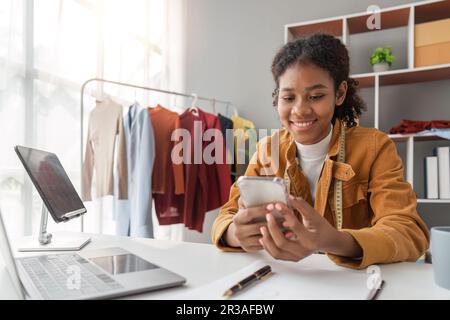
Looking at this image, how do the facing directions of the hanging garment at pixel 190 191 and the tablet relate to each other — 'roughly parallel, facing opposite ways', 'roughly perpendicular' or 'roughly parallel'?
roughly perpendicular

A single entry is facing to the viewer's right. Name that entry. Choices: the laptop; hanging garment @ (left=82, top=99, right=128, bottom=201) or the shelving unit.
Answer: the laptop

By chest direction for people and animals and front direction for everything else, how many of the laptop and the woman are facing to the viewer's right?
1

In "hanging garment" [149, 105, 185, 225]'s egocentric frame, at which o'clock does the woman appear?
The woman is roughly at 10 o'clock from the hanging garment.

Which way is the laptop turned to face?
to the viewer's right

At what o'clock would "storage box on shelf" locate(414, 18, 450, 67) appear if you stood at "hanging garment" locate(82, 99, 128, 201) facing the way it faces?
The storage box on shelf is roughly at 8 o'clock from the hanging garment.

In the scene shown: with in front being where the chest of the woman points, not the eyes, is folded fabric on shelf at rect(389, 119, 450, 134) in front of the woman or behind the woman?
behind

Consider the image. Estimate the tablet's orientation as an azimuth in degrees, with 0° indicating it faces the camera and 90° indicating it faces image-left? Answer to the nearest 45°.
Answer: approximately 315°
